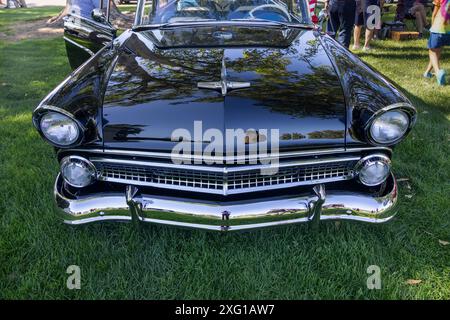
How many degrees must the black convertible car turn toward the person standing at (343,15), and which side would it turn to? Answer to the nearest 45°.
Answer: approximately 180°

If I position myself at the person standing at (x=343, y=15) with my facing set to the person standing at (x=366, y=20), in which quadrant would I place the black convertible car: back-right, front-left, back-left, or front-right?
back-right

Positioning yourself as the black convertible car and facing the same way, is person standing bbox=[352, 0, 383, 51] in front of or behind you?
behind

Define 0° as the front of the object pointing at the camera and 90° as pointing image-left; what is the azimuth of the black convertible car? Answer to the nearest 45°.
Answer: approximately 0°

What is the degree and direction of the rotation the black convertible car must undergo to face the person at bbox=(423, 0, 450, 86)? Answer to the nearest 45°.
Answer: approximately 135° to its left
